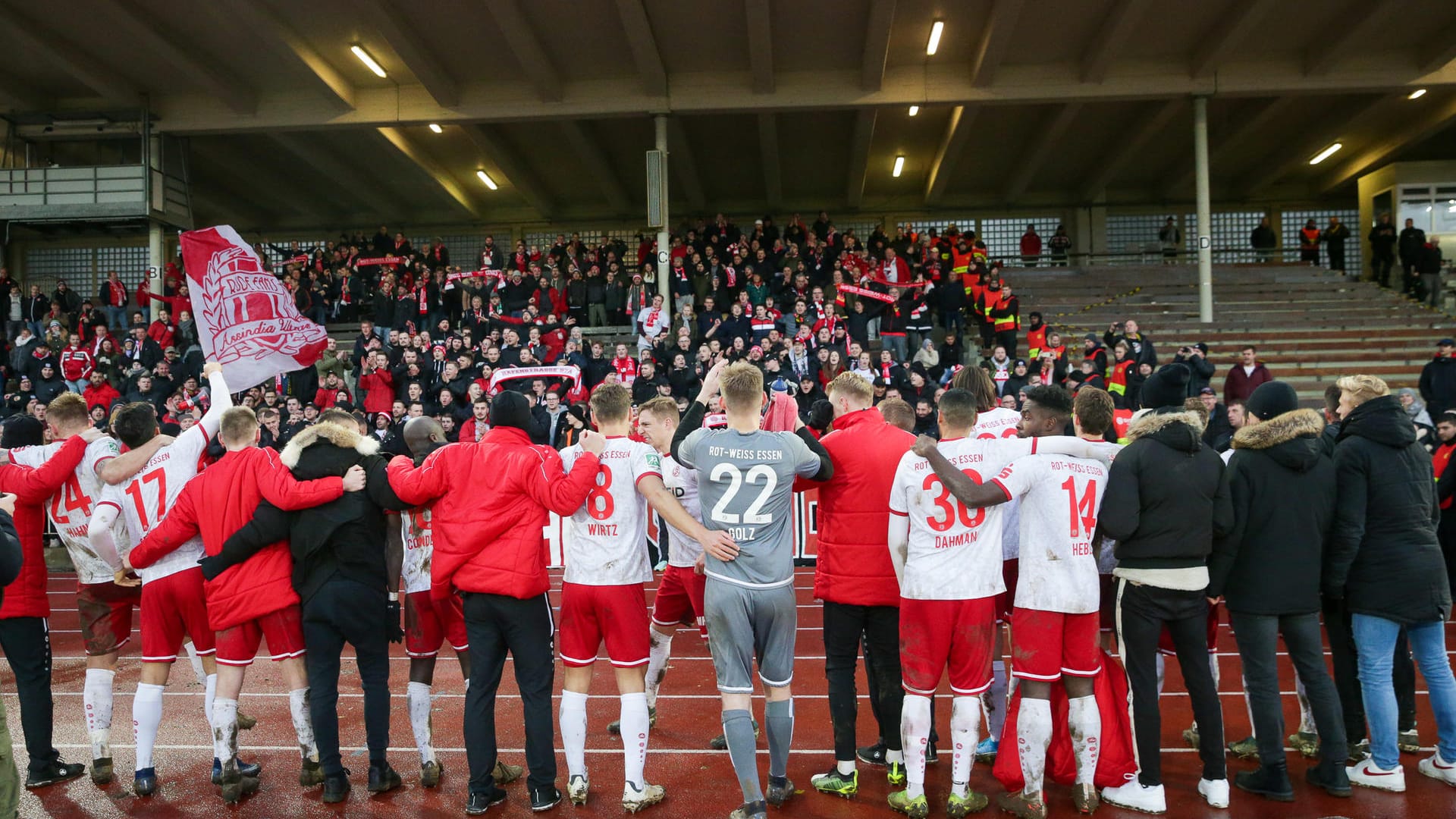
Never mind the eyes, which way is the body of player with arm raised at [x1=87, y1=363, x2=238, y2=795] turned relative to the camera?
away from the camera

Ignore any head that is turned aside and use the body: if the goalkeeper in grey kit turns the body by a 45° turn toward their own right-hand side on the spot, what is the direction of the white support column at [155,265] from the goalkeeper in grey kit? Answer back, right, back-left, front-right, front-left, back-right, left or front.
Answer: left

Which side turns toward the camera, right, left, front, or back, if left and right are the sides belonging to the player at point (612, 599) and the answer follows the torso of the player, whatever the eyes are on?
back

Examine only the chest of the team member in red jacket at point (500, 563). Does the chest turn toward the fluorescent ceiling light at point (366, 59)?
yes

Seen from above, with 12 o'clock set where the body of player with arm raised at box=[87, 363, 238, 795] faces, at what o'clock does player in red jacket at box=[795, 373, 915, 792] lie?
The player in red jacket is roughly at 4 o'clock from the player with arm raised.

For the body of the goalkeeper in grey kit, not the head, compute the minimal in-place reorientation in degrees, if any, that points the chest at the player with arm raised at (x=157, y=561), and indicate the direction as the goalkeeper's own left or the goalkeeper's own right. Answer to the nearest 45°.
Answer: approximately 90° to the goalkeeper's own left

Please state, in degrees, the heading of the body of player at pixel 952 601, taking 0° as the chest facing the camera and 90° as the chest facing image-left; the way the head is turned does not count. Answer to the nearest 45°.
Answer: approximately 180°

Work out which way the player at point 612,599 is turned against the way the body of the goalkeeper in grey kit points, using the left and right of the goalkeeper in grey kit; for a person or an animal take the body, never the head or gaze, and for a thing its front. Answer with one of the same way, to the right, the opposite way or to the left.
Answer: the same way

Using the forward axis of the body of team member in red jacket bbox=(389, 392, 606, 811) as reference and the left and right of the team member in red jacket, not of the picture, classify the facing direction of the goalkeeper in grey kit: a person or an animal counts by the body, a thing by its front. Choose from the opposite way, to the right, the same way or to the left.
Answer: the same way

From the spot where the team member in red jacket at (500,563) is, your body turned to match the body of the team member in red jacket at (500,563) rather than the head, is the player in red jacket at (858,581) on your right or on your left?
on your right

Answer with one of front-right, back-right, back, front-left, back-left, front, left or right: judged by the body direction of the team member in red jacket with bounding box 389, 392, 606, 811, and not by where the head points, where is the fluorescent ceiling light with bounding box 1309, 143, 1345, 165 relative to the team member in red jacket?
front-right

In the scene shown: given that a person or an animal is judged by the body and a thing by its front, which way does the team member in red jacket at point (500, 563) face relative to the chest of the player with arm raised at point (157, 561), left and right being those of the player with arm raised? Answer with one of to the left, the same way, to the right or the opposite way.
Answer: the same way

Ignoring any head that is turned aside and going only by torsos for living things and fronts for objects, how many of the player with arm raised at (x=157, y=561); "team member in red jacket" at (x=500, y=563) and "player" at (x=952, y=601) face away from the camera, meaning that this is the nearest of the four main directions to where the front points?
3

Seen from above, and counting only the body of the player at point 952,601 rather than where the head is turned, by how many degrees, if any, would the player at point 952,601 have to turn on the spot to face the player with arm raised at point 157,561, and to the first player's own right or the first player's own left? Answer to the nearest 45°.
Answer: approximately 90° to the first player's own left

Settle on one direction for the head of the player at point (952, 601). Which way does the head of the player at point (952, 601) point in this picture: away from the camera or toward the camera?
away from the camera

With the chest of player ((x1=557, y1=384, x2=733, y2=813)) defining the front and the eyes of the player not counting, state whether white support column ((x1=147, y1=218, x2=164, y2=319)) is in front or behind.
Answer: in front

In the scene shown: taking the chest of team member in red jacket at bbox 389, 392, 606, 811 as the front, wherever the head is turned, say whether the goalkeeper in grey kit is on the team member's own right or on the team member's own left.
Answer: on the team member's own right

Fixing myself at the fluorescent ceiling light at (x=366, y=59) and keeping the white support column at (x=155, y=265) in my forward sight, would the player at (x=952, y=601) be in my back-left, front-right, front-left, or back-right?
back-left

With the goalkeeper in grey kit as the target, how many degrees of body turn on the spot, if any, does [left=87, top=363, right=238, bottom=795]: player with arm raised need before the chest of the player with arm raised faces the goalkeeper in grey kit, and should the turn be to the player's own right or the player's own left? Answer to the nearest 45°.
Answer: approximately 135° to the player's own right
